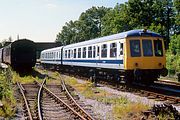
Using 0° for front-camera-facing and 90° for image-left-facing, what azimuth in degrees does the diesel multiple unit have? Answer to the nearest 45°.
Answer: approximately 315°

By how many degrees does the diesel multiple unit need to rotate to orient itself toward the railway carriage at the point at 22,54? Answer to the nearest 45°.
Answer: approximately 180°
